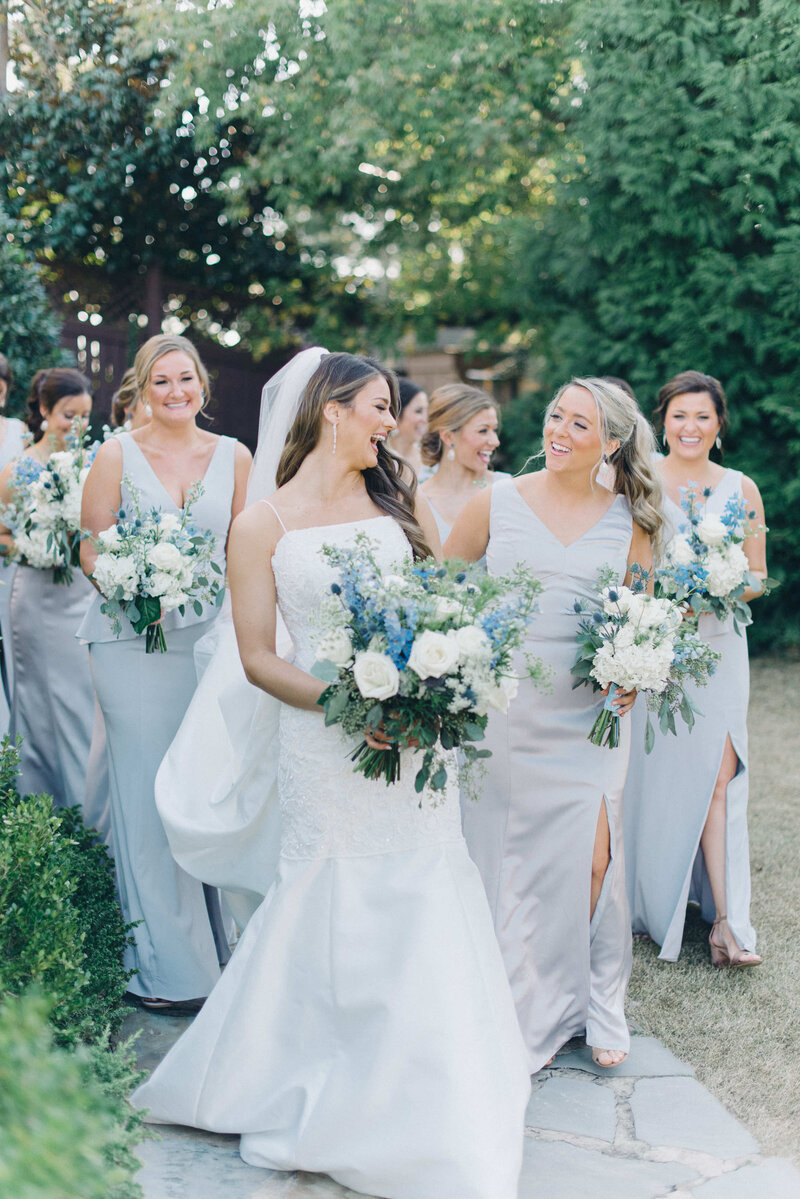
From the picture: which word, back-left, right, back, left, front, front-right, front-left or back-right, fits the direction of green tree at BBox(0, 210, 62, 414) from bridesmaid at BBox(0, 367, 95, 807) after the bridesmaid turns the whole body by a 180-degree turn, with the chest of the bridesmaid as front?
front-right

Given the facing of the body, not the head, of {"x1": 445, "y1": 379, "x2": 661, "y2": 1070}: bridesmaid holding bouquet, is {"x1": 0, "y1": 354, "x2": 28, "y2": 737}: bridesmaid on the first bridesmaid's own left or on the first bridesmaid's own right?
on the first bridesmaid's own right

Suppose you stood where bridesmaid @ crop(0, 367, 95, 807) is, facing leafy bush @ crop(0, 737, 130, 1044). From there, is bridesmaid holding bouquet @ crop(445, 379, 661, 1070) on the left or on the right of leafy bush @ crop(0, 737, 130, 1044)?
left

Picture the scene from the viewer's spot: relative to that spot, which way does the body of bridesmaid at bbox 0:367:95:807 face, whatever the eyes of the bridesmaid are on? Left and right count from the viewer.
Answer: facing the viewer and to the right of the viewer

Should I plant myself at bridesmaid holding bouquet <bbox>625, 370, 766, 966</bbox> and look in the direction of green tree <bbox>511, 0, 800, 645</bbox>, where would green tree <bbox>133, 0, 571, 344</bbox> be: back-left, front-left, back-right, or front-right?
front-left

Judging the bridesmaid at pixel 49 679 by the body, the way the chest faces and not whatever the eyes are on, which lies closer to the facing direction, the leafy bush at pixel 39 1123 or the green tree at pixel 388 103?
the leafy bush

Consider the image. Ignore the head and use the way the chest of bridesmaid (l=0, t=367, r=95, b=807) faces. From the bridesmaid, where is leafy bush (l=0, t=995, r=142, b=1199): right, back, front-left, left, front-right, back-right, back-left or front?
front-right

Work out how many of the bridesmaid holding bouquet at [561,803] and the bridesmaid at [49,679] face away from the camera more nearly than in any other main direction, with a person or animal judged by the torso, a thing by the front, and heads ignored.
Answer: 0

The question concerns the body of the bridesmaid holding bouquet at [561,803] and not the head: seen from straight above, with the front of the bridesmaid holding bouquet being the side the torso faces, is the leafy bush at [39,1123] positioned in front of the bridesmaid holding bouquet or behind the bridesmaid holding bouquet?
in front

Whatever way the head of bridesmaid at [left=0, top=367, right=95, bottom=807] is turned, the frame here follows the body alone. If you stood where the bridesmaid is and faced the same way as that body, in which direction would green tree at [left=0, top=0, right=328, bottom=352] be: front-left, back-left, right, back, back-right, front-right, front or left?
back-left

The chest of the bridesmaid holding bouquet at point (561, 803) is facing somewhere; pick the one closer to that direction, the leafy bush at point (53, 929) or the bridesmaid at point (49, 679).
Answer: the leafy bush

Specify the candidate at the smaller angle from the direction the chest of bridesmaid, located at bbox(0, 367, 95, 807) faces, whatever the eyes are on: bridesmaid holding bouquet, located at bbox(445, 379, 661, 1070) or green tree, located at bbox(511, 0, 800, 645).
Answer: the bridesmaid holding bouquet

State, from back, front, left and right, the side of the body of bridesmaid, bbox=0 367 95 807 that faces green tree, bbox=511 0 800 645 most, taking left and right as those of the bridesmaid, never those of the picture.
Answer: left
